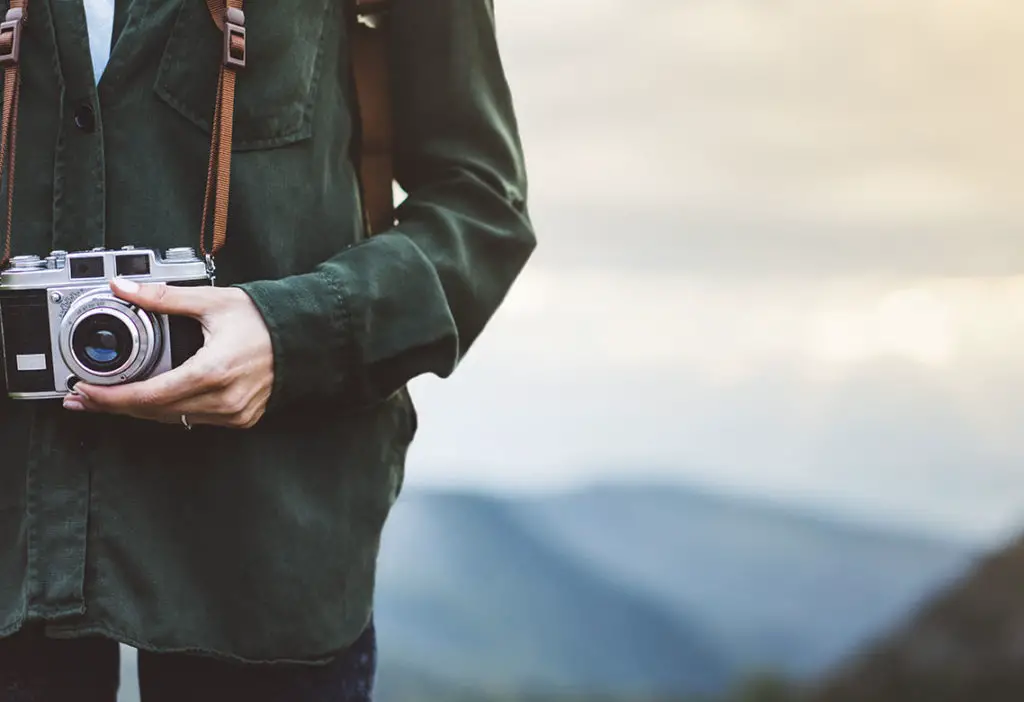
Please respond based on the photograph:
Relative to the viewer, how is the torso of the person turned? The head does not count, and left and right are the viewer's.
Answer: facing the viewer
